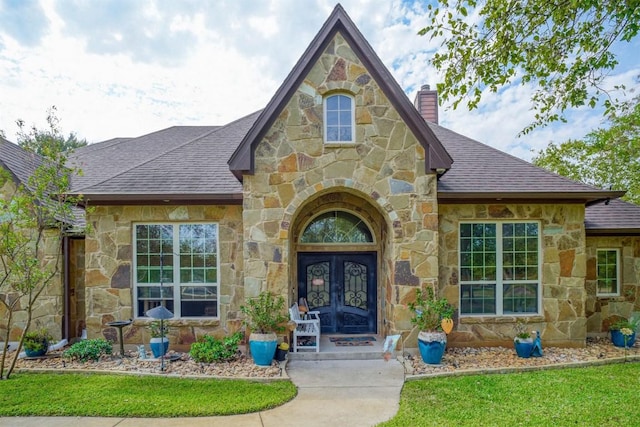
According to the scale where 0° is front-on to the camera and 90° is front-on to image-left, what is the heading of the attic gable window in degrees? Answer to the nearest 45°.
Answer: approximately 0°

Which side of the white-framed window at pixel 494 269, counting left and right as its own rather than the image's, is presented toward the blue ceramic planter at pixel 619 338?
left

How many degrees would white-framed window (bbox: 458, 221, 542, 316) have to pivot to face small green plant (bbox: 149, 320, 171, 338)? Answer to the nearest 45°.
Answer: approximately 45° to its right

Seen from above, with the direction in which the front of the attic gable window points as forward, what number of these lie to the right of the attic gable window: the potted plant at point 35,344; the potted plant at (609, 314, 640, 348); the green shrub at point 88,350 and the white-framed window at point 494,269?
2

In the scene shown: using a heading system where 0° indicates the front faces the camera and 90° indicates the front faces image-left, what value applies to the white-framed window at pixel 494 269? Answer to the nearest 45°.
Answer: approximately 0°

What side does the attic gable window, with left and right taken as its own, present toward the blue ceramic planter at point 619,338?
left
